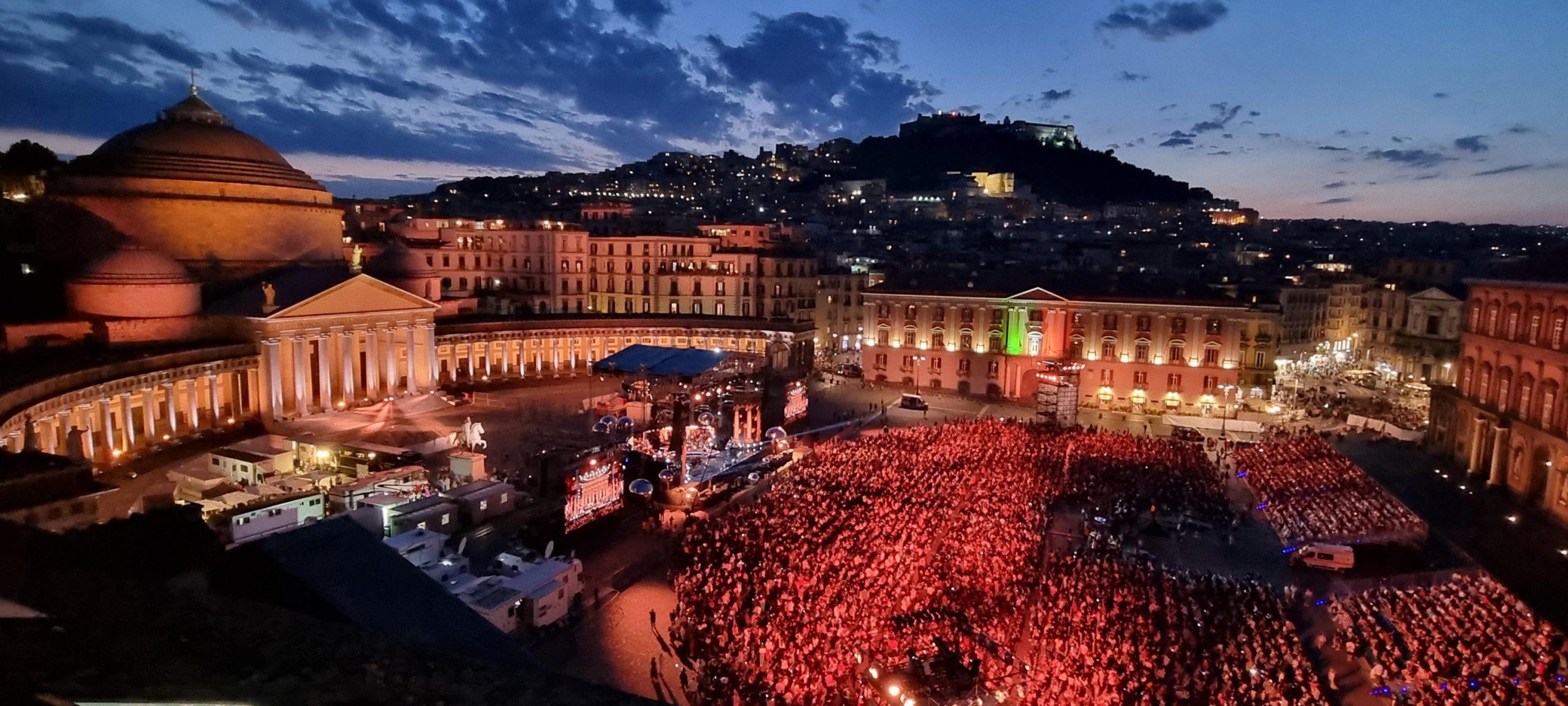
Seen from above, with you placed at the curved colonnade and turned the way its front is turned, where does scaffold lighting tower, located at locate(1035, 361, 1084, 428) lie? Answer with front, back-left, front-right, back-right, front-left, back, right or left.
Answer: front-left

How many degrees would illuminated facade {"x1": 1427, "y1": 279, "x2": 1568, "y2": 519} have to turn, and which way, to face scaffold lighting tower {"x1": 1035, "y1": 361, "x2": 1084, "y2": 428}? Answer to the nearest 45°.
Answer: approximately 45° to its right

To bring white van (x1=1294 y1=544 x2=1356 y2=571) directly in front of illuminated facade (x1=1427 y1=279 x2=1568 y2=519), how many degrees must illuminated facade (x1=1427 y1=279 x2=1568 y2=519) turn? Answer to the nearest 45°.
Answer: approximately 45° to its left

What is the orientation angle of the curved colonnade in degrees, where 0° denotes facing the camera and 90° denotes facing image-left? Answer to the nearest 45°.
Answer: approximately 315°

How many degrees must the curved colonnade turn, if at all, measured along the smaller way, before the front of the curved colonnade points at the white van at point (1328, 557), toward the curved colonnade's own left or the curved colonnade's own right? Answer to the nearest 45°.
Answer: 0° — it already faces it

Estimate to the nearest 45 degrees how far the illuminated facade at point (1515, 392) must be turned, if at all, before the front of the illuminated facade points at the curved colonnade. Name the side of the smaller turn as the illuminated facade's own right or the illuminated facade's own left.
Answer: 0° — it already faces it

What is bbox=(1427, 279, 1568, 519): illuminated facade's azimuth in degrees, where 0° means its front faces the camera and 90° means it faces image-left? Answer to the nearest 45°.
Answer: approximately 45°
